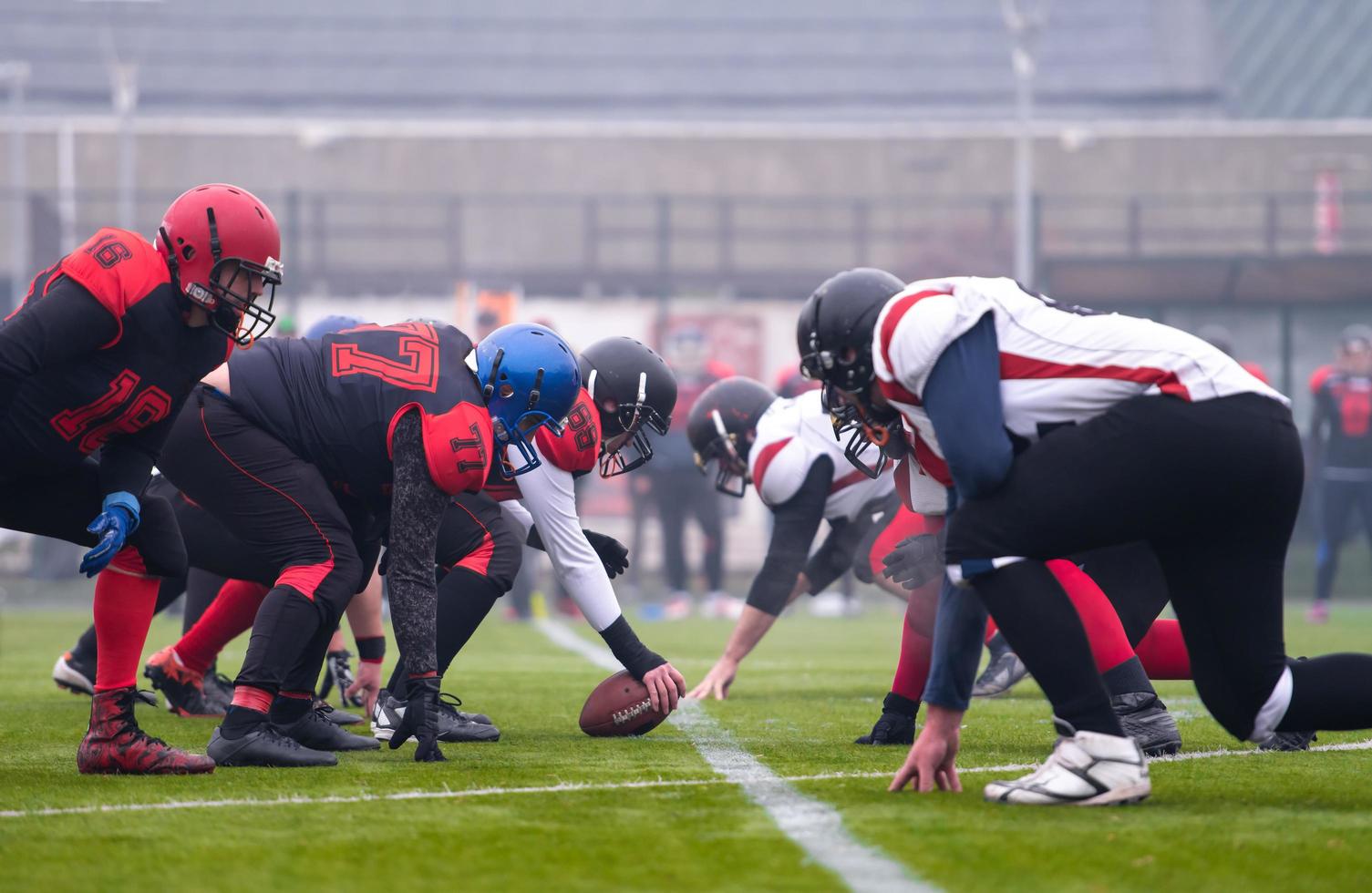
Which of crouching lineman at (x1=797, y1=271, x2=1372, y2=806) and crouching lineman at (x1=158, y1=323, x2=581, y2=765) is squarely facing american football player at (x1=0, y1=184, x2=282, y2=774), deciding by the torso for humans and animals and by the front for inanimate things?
crouching lineman at (x1=797, y1=271, x2=1372, y2=806)

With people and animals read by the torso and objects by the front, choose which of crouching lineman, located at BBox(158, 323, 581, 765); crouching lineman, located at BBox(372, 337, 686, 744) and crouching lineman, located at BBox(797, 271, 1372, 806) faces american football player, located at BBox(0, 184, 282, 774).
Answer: crouching lineman, located at BBox(797, 271, 1372, 806)

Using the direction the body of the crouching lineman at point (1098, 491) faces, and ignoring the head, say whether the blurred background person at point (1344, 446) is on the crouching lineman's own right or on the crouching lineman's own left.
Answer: on the crouching lineman's own right

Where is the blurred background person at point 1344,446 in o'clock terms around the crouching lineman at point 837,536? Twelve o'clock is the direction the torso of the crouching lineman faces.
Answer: The blurred background person is roughly at 4 o'clock from the crouching lineman.

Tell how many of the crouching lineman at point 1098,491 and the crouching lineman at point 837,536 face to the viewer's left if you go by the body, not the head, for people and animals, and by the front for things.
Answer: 2

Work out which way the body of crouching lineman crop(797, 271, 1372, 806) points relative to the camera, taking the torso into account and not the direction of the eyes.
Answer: to the viewer's left

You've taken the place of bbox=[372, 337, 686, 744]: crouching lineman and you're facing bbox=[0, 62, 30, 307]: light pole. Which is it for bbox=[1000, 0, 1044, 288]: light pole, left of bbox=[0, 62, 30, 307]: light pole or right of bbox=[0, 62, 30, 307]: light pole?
right

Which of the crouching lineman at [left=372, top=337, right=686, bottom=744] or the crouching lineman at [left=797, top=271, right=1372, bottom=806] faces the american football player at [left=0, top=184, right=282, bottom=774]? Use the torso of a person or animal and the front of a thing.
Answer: the crouching lineman at [left=797, top=271, right=1372, bottom=806]

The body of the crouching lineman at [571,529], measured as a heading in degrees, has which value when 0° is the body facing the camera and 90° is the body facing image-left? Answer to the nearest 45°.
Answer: approximately 270°

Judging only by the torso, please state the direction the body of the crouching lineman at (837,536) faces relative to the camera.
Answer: to the viewer's left

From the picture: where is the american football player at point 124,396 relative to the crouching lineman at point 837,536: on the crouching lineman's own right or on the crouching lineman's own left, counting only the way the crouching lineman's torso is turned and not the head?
on the crouching lineman's own left

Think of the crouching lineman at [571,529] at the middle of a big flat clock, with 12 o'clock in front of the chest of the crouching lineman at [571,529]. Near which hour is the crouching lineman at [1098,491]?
the crouching lineman at [1098,491] is roughly at 2 o'clock from the crouching lineman at [571,529].

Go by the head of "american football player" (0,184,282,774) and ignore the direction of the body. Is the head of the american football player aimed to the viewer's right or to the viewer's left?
to the viewer's right
